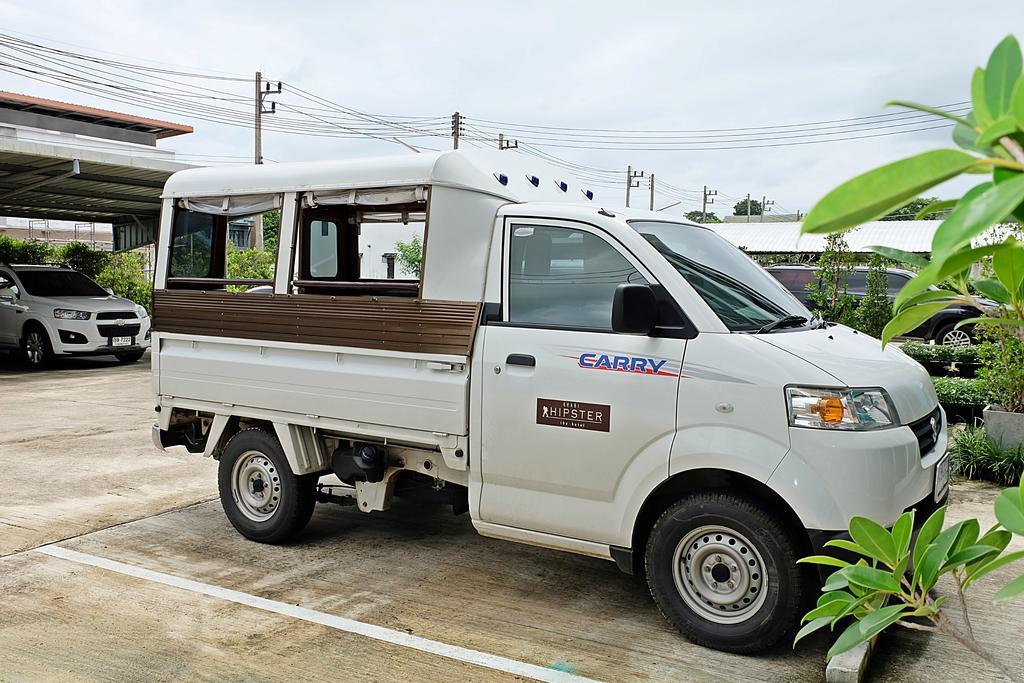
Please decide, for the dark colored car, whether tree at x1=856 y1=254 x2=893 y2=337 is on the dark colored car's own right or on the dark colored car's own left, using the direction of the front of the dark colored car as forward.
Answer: on the dark colored car's own right

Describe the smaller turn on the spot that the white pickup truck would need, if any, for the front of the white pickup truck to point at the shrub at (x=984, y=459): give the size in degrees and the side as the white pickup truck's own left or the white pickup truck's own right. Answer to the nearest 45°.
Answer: approximately 90° to the white pickup truck's own left

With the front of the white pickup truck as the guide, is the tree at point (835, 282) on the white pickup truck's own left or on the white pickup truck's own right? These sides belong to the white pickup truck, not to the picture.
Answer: on the white pickup truck's own left

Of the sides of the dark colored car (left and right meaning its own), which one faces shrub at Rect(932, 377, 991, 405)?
right

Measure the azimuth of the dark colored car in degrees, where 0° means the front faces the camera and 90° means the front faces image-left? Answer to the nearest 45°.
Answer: approximately 270°

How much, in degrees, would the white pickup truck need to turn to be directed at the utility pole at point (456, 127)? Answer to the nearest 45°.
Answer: approximately 135° to its left

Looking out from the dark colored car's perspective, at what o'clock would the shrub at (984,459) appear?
The shrub is roughly at 3 o'clock from the dark colored car.
